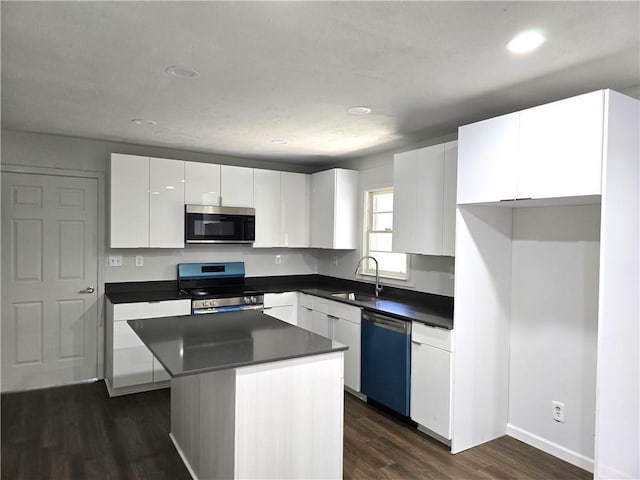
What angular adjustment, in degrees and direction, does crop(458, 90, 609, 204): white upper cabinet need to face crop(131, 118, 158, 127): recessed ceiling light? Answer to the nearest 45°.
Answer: approximately 45° to its right

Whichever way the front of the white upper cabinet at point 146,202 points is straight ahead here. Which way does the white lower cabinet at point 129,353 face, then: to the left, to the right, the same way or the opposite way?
the same way

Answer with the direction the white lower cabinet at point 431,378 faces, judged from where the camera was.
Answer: facing the viewer and to the left of the viewer

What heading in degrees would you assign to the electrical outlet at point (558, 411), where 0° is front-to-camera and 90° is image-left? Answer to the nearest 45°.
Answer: approximately 45°

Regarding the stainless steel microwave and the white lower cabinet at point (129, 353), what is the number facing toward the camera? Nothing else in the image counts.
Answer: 2

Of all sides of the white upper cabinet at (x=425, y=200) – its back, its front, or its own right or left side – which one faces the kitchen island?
front

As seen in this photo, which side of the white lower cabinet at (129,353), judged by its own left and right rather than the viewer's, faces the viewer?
front

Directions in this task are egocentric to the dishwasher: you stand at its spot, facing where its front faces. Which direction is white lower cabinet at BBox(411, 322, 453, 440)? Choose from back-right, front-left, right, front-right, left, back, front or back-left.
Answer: left

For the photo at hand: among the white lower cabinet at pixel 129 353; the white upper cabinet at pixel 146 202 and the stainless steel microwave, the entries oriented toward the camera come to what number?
3

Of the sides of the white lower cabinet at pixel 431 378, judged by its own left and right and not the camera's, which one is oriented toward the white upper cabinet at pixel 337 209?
right

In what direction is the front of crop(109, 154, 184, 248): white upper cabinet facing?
toward the camera

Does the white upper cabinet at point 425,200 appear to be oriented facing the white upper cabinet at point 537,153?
no

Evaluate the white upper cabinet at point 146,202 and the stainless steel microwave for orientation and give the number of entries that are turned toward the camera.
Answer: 2

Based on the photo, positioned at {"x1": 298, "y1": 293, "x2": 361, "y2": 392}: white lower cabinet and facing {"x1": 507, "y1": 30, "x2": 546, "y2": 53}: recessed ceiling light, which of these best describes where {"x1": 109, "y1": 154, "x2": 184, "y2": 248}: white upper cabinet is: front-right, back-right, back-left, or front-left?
back-right

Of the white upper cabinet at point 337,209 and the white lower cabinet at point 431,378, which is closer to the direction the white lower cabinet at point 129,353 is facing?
the white lower cabinet
